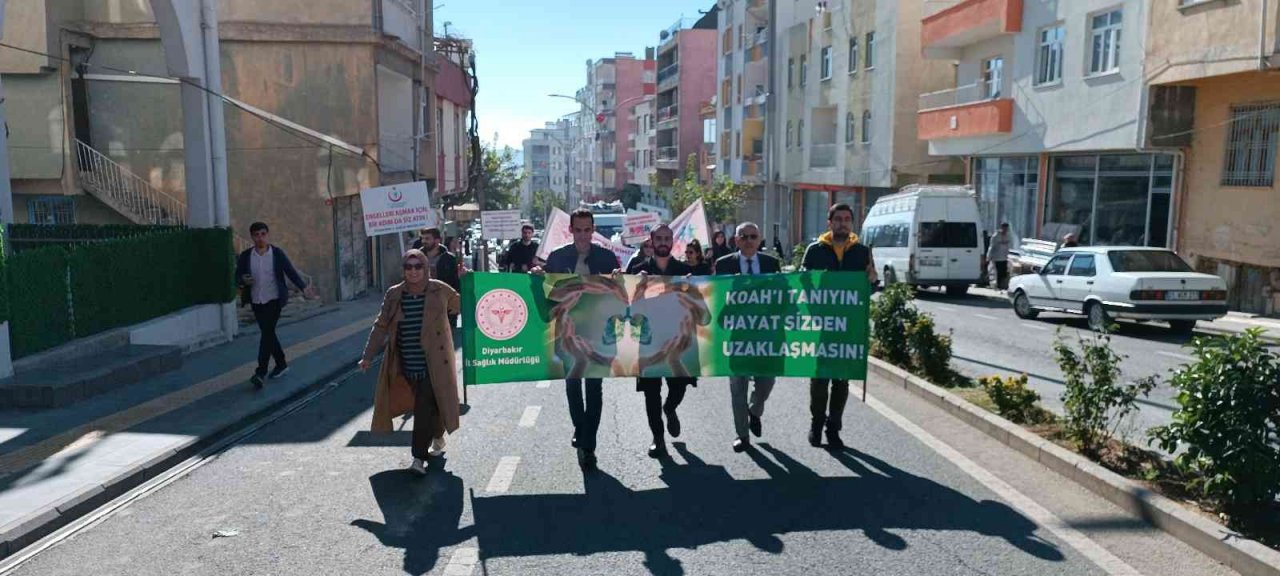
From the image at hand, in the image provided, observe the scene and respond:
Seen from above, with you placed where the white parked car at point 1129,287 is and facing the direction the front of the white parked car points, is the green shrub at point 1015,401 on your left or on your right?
on your left

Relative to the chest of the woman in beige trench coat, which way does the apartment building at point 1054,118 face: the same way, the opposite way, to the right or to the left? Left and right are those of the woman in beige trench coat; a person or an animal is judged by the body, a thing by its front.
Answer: to the right

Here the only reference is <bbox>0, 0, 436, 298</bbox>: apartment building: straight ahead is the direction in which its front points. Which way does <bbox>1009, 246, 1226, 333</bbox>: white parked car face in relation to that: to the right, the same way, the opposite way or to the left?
to the left

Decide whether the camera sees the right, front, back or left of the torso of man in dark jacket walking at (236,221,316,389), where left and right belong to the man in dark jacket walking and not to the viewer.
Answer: front

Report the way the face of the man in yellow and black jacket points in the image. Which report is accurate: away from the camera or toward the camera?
toward the camera

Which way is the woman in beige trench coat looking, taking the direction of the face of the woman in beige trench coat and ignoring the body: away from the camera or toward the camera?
toward the camera

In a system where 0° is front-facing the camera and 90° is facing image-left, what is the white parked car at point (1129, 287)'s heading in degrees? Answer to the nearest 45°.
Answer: approximately 135°

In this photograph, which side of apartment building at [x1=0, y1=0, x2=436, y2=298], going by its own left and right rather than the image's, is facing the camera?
right

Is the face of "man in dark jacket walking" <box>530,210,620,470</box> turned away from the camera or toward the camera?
toward the camera

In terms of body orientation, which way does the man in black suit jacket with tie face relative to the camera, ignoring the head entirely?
toward the camera

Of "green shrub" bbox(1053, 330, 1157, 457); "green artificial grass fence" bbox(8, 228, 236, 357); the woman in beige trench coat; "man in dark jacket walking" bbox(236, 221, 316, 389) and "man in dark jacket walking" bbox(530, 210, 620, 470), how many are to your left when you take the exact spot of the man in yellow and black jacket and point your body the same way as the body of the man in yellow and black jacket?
1

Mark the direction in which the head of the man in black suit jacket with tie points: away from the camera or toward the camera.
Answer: toward the camera
